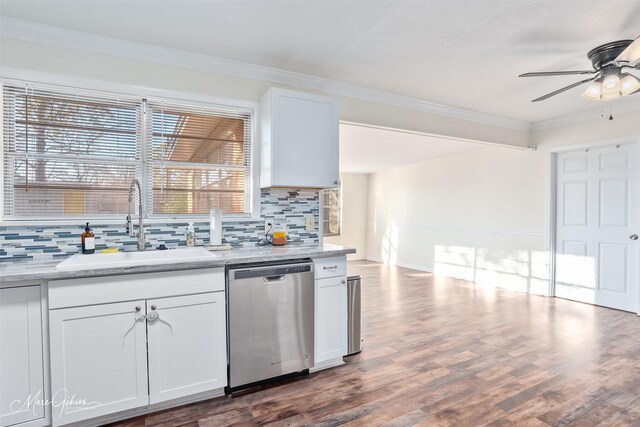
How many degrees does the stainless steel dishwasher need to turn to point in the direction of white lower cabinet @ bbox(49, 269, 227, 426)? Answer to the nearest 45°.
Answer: approximately 135° to its right

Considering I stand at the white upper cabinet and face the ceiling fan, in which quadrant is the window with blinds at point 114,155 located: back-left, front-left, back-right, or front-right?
back-right

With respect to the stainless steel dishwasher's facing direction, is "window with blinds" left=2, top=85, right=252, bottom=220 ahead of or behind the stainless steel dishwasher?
behind

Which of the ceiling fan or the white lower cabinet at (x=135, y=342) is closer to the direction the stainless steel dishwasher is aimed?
the ceiling fan

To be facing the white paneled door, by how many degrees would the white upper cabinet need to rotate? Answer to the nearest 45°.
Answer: approximately 45° to its left

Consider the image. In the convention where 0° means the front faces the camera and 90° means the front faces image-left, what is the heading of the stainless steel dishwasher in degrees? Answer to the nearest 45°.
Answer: approximately 315°

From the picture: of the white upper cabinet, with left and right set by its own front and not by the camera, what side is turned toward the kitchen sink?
right

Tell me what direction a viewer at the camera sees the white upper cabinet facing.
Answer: facing the viewer and to the right of the viewer

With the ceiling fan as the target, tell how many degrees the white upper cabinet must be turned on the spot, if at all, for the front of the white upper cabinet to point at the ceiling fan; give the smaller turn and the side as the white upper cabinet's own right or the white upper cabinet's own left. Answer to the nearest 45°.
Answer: approximately 45° to the white upper cabinet's own left

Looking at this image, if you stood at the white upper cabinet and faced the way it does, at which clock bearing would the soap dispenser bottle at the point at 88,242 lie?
The soap dispenser bottle is roughly at 4 o'clock from the white upper cabinet.

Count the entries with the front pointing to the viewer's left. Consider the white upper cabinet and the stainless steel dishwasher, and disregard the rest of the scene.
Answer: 0
